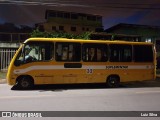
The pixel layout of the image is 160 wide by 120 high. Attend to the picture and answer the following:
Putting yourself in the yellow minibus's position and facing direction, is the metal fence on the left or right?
on its right

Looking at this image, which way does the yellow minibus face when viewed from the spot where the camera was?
facing to the left of the viewer
